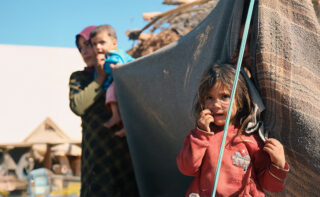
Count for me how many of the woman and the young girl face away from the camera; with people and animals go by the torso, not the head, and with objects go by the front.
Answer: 0

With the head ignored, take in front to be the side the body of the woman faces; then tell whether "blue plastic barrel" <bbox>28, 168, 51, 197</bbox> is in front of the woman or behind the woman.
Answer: behind

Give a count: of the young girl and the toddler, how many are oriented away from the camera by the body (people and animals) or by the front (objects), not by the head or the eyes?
0

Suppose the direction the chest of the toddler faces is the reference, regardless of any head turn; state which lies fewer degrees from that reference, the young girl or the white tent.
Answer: the young girl

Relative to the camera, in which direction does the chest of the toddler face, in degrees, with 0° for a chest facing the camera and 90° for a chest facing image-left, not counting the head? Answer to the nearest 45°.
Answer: approximately 45°

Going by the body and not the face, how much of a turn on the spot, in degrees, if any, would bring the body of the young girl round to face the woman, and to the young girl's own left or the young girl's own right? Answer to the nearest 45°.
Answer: approximately 135° to the young girl's own right

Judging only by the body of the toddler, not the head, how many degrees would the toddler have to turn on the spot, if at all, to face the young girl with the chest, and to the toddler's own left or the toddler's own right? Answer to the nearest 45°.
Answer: approximately 45° to the toddler's own left

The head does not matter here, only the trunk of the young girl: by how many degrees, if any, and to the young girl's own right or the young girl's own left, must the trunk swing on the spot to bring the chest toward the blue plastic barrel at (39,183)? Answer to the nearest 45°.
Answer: approximately 135° to the young girl's own right

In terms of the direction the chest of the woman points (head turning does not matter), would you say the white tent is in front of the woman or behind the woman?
behind

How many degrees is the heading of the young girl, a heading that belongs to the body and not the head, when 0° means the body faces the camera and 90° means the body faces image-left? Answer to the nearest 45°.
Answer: approximately 0°
